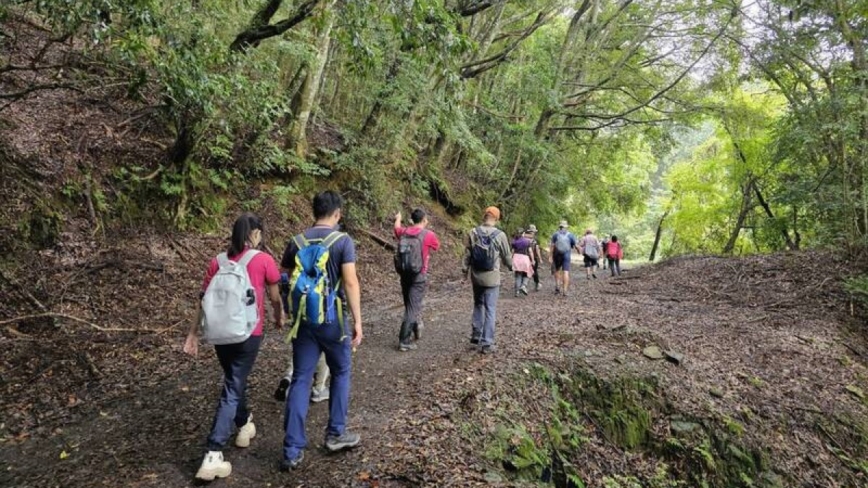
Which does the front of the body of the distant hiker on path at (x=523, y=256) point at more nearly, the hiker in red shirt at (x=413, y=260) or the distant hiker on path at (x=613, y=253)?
the distant hiker on path

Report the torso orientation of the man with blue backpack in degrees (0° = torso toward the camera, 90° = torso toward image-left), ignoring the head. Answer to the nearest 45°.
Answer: approximately 225°

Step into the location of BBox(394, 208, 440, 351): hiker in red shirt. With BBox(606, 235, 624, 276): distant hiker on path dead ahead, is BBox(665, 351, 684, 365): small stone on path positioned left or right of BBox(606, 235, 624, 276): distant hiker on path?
right

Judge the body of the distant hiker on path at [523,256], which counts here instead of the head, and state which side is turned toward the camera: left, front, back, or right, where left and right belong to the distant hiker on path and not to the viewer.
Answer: back

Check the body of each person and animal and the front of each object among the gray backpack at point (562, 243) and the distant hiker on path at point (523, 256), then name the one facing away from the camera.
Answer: the distant hiker on path

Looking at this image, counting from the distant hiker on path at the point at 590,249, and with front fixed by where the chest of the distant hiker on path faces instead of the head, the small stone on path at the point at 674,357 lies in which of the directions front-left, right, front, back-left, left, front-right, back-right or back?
back

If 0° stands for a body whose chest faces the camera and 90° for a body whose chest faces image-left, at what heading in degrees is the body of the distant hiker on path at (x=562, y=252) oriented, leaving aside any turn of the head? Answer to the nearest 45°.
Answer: approximately 180°

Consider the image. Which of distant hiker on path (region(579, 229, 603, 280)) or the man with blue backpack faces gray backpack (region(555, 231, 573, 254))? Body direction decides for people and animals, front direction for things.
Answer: the man with blue backpack

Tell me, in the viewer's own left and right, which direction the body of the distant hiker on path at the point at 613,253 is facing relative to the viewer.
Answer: facing away from the viewer

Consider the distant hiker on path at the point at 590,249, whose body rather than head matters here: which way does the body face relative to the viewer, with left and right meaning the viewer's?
facing away from the viewer

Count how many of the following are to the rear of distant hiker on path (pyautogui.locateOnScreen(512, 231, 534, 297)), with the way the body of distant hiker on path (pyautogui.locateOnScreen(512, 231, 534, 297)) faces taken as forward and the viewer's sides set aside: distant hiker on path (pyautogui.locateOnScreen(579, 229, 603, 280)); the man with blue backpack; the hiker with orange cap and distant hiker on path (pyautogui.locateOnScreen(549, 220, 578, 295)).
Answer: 2

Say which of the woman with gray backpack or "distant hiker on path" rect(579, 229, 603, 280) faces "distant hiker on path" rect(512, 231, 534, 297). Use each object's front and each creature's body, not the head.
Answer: the woman with gray backpack

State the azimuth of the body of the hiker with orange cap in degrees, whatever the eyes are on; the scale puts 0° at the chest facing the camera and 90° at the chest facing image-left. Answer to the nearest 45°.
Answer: approximately 180°

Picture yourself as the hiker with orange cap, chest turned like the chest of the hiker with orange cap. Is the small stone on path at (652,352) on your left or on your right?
on your right

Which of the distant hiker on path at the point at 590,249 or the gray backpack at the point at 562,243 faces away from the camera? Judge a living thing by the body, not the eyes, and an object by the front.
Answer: the distant hiker on path
